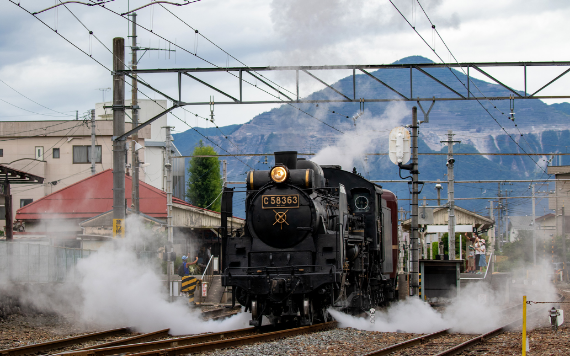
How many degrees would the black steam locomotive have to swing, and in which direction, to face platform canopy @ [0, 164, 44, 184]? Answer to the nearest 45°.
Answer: approximately 135° to its right

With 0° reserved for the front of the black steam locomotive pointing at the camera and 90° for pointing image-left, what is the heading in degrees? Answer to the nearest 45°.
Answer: approximately 0°

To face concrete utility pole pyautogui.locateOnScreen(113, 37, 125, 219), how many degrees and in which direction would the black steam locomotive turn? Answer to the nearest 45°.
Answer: approximately 135° to its right

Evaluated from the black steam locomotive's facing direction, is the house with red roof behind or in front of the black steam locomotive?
behind

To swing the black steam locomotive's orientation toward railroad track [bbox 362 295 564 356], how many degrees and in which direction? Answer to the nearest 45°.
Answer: approximately 45° to its left

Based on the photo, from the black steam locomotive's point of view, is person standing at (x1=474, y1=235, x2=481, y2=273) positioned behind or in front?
behind
